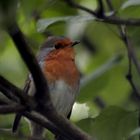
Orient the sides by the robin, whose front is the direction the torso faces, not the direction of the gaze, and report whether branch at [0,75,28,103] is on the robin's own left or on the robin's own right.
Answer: on the robin's own right

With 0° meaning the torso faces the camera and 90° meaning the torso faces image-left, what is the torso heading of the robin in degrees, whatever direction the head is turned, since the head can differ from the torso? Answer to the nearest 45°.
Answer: approximately 315°

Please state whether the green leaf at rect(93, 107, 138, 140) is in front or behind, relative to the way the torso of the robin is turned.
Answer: in front
